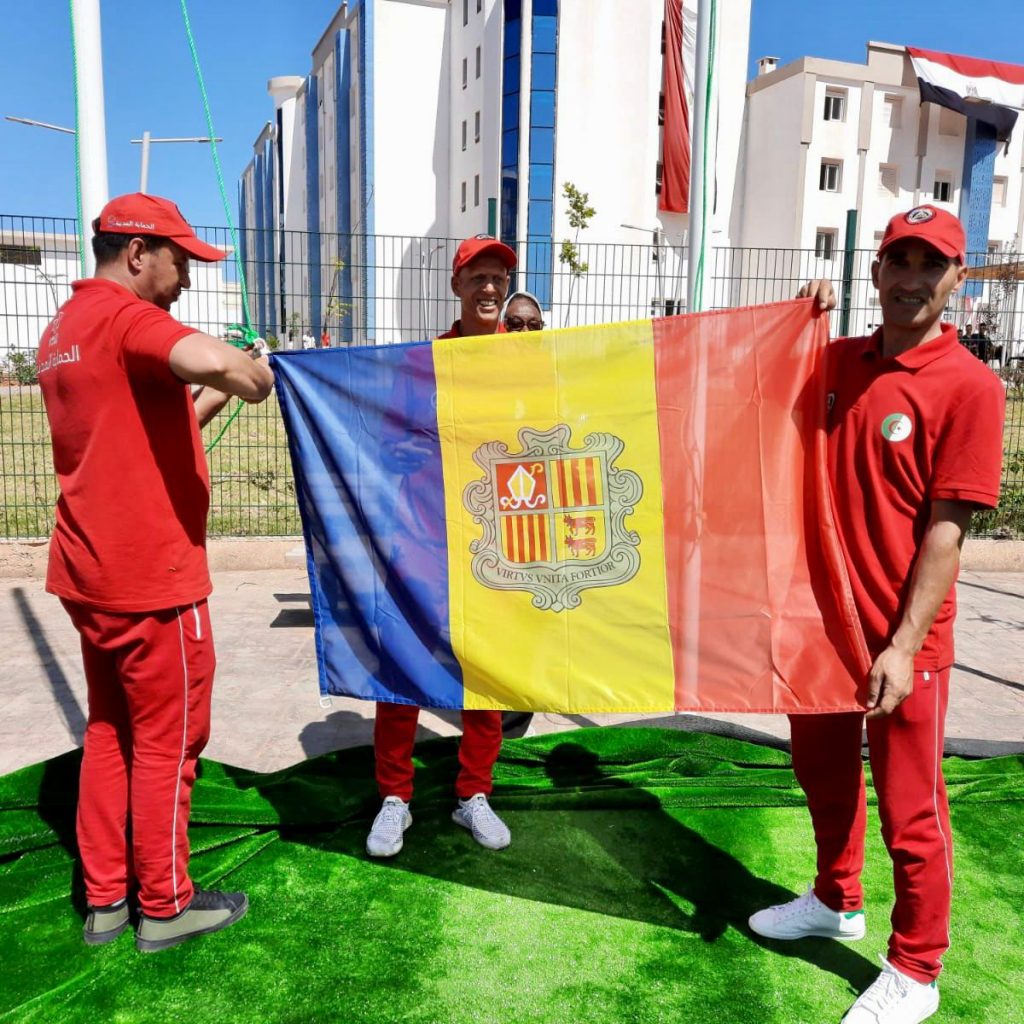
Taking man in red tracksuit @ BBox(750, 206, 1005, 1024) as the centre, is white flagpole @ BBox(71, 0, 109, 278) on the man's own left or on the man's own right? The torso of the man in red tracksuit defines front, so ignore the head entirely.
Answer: on the man's own right

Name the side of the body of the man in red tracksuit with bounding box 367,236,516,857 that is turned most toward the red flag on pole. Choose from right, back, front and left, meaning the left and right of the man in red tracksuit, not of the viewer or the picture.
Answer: back

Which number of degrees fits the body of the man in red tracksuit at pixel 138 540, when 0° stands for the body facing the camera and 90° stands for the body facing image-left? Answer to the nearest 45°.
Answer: approximately 225°

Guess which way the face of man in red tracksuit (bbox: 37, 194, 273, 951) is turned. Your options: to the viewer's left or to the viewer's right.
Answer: to the viewer's right

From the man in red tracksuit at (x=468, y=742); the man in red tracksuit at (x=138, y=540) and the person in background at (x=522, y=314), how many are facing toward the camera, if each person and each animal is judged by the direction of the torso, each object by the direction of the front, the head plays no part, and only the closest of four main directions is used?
2

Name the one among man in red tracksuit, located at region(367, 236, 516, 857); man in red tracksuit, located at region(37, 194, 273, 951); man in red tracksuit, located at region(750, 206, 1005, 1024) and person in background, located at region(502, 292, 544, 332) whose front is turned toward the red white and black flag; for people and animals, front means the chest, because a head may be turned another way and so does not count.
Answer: man in red tracksuit, located at region(37, 194, 273, 951)

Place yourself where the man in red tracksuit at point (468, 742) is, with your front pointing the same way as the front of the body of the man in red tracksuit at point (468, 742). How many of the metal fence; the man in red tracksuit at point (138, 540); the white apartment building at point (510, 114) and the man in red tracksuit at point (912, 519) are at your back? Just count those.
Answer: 2
